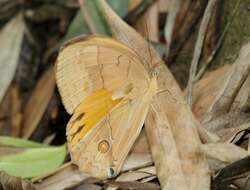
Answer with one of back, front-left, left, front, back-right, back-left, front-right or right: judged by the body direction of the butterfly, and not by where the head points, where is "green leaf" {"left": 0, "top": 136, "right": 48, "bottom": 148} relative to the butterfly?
back-left

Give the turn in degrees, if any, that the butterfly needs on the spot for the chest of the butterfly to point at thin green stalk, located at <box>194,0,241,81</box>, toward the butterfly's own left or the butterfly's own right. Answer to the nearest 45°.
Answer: approximately 45° to the butterfly's own left

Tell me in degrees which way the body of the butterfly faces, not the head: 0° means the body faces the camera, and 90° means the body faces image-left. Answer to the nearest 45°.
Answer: approximately 270°

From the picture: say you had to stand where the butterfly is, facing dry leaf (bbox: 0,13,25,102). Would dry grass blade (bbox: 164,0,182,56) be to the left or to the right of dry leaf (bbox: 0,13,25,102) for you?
right

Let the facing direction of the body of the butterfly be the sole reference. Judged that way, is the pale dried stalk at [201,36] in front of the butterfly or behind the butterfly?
in front
